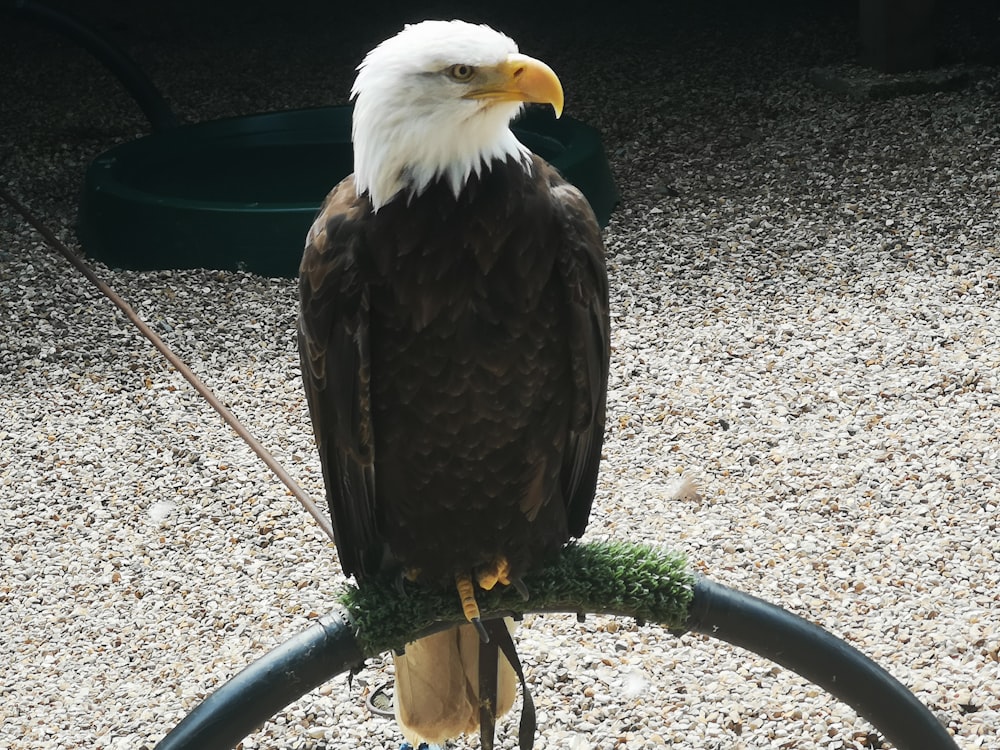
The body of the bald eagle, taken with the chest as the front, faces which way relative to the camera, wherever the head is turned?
toward the camera

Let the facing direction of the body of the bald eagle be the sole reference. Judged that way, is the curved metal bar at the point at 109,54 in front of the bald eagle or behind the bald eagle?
behind
